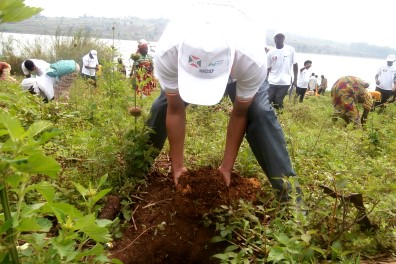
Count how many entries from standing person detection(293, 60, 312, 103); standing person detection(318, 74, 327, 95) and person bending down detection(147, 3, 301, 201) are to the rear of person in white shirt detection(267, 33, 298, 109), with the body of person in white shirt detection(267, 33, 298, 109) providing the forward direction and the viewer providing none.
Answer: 2

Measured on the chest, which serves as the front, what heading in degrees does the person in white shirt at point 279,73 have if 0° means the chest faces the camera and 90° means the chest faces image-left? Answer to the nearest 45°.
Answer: approximately 0°

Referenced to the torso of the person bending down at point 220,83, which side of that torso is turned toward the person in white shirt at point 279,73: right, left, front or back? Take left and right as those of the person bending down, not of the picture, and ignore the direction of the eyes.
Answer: back

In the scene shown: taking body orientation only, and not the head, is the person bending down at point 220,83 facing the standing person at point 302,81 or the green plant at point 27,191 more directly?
the green plant

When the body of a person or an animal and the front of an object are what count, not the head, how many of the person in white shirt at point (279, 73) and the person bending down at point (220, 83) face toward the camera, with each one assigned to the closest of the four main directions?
2

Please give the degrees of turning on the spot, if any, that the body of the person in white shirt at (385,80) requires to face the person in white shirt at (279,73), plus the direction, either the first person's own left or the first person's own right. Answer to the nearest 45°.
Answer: approximately 45° to the first person's own right

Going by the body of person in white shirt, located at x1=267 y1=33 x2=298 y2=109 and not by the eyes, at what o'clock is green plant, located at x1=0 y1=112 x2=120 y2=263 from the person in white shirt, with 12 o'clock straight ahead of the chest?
The green plant is roughly at 12 o'clock from the person in white shirt.

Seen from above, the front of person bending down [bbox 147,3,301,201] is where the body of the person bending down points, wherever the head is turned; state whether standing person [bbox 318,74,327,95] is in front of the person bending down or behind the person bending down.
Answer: behind

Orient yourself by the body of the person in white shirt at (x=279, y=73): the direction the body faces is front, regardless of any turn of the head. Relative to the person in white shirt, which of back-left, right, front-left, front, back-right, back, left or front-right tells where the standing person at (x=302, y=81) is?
back

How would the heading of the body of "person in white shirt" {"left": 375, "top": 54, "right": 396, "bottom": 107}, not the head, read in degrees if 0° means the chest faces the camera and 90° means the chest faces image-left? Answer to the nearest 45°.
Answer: approximately 0°
